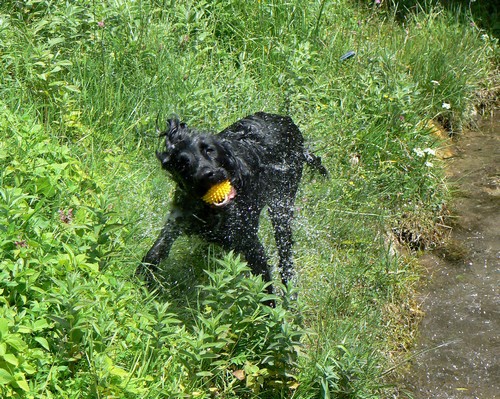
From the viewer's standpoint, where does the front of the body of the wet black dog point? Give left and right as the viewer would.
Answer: facing the viewer and to the left of the viewer
